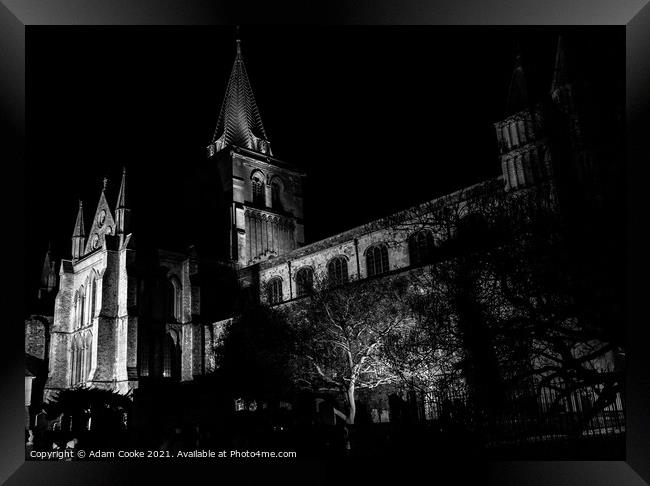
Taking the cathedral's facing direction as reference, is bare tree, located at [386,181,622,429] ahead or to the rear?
ahead

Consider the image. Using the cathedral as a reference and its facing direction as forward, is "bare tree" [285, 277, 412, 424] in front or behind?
in front
